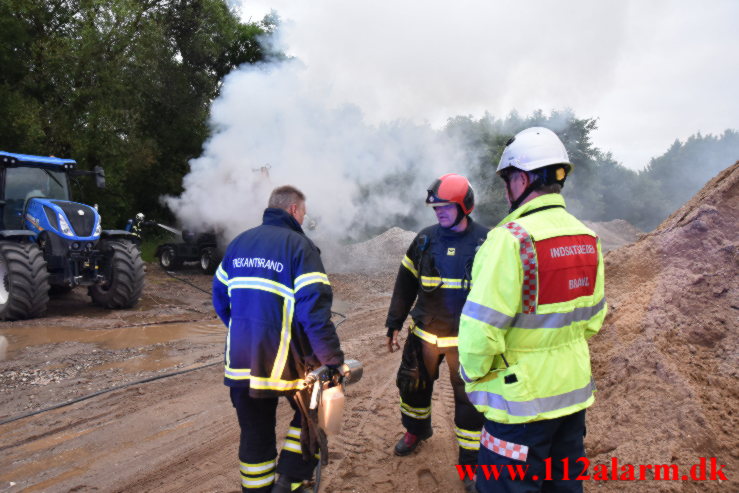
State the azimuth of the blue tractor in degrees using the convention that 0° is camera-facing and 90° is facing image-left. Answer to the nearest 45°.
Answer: approximately 315°

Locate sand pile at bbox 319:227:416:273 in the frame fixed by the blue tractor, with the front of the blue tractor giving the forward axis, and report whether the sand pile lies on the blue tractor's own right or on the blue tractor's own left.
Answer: on the blue tractor's own left

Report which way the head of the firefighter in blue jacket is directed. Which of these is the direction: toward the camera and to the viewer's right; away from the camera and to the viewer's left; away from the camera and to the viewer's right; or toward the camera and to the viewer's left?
away from the camera and to the viewer's right

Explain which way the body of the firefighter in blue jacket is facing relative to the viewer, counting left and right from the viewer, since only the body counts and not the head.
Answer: facing away from the viewer and to the right of the viewer

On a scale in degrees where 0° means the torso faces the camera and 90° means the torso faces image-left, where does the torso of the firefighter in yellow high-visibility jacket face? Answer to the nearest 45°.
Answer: approximately 135°

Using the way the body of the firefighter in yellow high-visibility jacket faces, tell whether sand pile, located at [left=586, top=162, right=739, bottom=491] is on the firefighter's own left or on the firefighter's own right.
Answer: on the firefighter's own right
